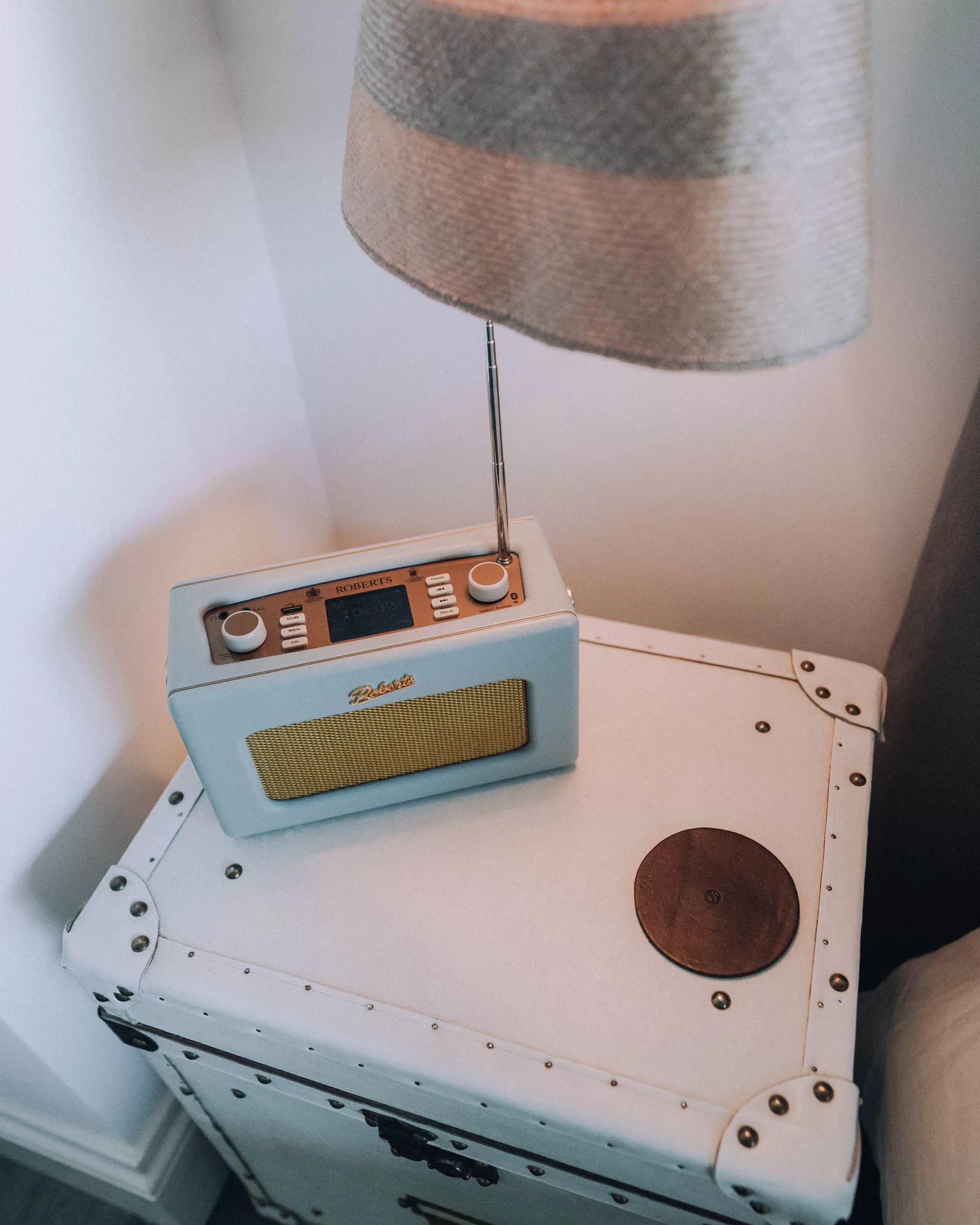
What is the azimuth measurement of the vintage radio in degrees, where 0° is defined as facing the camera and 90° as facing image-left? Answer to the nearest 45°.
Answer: approximately 0°
